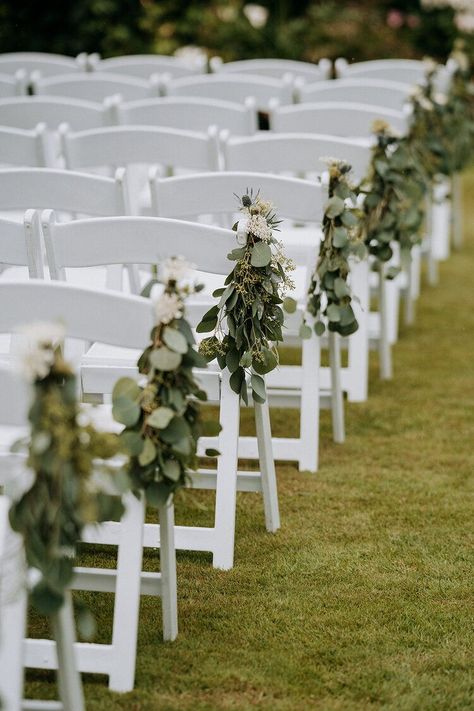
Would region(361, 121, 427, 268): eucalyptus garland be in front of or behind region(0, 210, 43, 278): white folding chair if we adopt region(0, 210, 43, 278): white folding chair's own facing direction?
in front

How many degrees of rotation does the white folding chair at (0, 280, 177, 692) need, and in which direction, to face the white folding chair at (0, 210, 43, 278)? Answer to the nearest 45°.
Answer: approximately 45° to its left

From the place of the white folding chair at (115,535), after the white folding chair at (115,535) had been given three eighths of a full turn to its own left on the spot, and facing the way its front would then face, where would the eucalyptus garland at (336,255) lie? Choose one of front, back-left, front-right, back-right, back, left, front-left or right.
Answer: back-right

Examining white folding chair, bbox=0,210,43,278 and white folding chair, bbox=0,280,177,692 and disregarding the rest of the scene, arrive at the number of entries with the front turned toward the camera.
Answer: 0

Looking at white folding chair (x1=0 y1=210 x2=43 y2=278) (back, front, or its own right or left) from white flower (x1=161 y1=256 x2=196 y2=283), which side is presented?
right

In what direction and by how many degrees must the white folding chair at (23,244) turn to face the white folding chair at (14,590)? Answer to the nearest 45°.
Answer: approximately 135° to its right

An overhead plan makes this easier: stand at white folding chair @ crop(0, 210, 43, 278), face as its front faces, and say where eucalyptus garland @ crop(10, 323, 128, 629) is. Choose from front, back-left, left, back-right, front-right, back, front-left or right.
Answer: back-right

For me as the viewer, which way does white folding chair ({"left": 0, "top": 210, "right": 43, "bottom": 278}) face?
facing away from the viewer and to the right of the viewer

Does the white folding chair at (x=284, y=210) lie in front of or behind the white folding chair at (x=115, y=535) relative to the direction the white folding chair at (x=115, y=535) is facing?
in front

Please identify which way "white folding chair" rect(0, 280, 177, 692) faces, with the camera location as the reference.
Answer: facing away from the viewer and to the right of the viewer

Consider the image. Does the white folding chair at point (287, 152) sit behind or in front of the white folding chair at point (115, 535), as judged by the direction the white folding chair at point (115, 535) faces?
in front

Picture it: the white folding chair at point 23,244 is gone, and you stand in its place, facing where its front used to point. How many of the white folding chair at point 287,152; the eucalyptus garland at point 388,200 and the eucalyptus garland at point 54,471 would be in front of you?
2
